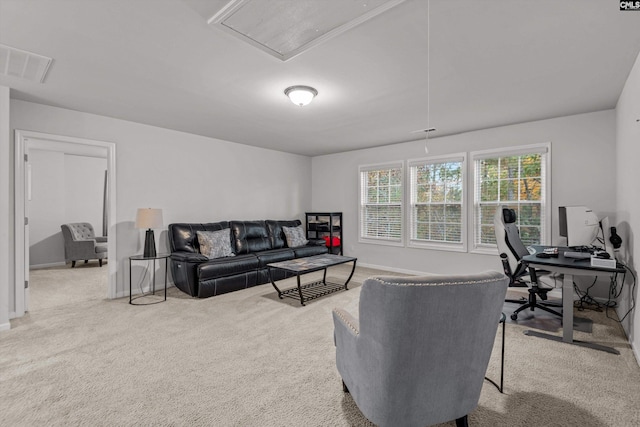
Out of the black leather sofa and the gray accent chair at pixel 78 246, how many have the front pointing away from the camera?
0

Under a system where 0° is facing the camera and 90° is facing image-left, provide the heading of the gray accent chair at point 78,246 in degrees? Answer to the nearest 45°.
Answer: approximately 315°

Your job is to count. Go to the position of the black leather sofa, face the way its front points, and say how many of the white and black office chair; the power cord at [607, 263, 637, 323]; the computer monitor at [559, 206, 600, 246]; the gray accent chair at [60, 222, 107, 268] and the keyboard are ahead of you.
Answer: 4

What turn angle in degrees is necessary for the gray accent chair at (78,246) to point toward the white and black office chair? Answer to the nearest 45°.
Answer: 0° — it already faces it

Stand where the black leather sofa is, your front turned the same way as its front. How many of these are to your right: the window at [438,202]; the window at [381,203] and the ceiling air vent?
1

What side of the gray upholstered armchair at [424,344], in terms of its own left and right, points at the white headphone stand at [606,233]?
right

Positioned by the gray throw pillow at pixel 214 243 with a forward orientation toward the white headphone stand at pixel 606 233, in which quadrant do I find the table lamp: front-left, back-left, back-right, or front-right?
back-right

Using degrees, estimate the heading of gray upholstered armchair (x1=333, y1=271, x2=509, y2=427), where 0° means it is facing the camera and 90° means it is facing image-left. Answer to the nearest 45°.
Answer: approximately 135°

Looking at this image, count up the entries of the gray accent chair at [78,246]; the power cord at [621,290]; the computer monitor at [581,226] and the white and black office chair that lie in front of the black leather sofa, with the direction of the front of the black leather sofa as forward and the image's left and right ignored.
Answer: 3

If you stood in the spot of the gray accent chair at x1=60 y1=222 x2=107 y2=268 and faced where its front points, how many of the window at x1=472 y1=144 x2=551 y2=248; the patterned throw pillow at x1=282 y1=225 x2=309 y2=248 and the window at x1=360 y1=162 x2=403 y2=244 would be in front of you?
3

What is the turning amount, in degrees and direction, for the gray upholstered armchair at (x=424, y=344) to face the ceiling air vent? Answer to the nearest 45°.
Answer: approximately 45° to its left

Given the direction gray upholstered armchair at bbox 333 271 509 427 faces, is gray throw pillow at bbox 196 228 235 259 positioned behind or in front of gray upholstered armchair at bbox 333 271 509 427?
in front

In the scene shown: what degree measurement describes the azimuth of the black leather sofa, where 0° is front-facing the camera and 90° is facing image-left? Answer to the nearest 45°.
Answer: approximately 315°
